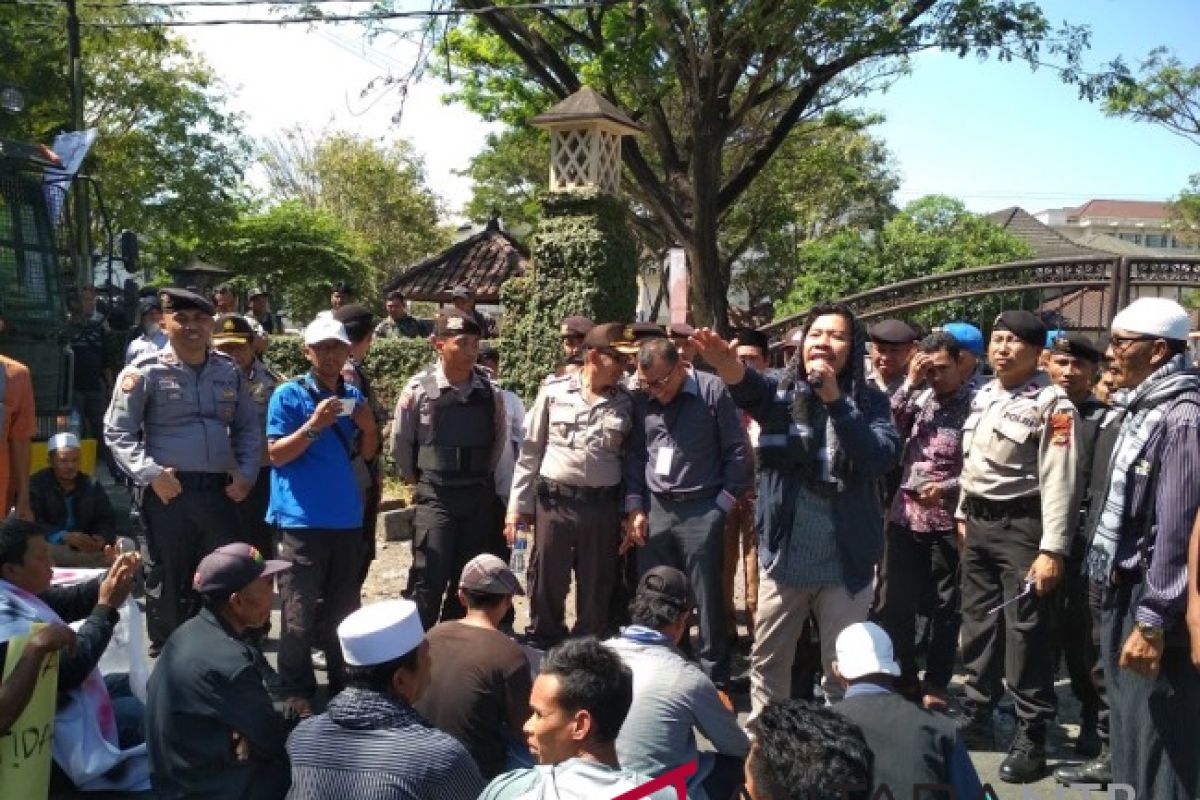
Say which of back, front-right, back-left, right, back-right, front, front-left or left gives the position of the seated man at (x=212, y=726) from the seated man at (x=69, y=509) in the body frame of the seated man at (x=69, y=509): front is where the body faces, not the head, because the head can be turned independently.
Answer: front

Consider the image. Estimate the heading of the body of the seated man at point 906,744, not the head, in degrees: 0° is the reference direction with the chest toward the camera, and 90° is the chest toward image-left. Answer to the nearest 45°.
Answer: approximately 180°

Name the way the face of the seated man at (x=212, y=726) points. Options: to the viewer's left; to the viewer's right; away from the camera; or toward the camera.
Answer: to the viewer's right

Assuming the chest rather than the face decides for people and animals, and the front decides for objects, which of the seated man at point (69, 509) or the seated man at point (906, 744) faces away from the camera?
the seated man at point (906, 744)

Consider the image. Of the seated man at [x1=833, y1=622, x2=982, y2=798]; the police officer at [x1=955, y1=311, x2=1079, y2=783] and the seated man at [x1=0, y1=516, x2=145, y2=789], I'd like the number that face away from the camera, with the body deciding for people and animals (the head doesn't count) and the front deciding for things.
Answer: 1

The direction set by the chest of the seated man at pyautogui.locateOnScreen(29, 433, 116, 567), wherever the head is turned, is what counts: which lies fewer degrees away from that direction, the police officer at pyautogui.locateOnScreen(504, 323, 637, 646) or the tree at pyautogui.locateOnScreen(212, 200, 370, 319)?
the police officer

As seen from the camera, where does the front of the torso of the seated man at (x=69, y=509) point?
toward the camera

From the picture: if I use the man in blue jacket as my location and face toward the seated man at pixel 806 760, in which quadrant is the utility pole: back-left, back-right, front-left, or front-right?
back-right

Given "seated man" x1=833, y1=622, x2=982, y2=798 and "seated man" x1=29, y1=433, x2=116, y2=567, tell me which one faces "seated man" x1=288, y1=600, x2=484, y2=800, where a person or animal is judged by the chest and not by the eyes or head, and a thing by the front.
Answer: "seated man" x1=29, y1=433, x2=116, y2=567

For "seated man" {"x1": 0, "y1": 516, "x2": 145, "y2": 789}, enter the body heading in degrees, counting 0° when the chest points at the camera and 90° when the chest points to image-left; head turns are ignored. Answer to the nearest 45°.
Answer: approximately 270°

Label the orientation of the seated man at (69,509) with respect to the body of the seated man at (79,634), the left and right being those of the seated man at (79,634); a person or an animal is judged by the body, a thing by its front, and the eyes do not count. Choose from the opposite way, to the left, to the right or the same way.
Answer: to the right

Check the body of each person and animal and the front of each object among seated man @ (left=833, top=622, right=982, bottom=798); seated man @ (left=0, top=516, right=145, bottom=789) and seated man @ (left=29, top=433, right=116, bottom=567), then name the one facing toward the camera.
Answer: seated man @ (left=29, top=433, right=116, bottom=567)

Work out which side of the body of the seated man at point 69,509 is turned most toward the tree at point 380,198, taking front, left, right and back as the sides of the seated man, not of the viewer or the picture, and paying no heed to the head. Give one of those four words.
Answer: back

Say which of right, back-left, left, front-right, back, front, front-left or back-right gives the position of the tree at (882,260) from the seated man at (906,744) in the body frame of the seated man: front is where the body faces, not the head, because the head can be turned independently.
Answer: front
